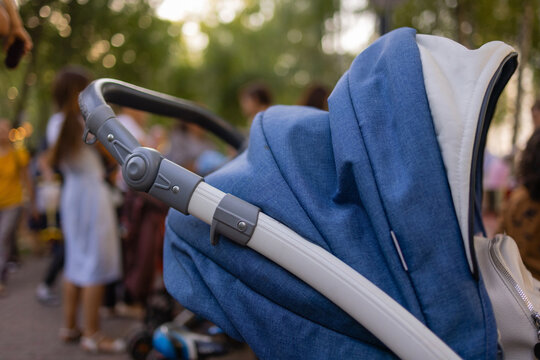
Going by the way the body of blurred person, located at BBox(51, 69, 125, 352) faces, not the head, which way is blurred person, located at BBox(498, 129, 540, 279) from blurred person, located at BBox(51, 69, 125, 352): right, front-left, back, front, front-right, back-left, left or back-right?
front-right

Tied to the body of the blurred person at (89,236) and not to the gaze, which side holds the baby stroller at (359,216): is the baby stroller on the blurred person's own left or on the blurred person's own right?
on the blurred person's own right

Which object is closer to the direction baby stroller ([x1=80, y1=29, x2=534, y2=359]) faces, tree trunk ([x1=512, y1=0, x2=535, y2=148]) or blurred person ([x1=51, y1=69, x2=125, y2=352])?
the tree trunk

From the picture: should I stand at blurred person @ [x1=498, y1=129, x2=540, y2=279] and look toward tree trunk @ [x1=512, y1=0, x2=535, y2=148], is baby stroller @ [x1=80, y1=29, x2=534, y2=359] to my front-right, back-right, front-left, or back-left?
back-left

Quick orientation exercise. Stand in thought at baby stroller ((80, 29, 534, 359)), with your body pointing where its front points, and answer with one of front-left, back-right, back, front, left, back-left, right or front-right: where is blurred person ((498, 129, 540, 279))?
front-left

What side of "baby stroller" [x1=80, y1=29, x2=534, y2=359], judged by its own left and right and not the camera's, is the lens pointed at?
right
